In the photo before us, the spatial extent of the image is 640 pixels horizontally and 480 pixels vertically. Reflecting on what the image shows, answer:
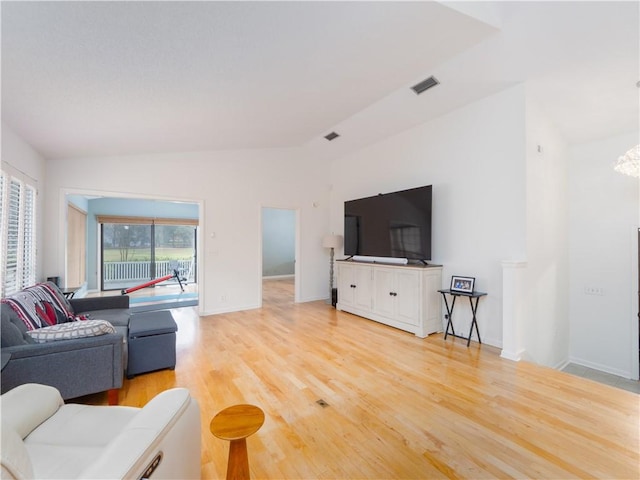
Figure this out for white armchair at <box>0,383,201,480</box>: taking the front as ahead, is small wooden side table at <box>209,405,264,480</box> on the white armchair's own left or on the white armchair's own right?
on the white armchair's own right

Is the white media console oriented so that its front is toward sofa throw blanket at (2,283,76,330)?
yes

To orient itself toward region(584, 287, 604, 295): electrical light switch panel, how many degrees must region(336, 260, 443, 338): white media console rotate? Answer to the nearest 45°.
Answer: approximately 135° to its left

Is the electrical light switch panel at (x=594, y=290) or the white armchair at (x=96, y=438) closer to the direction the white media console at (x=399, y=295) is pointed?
the white armchair

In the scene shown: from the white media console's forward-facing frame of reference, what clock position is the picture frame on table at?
The picture frame on table is roughly at 8 o'clock from the white media console.

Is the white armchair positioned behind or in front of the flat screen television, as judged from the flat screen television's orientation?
in front

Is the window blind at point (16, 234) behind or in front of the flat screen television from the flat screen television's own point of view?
in front

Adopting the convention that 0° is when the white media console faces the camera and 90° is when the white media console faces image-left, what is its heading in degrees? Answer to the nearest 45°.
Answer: approximately 45°

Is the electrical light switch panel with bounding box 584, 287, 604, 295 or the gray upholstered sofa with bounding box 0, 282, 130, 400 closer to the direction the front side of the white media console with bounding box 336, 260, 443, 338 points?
the gray upholstered sofa

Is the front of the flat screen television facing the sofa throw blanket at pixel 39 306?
yes

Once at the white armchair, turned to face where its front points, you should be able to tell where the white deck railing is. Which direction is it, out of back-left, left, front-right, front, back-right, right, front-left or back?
front-left

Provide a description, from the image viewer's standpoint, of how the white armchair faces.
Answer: facing away from the viewer and to the right of the viewer

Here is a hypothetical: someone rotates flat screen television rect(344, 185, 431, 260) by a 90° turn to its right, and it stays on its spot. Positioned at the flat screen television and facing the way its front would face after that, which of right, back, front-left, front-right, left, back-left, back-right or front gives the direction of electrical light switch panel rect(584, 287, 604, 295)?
back-right
